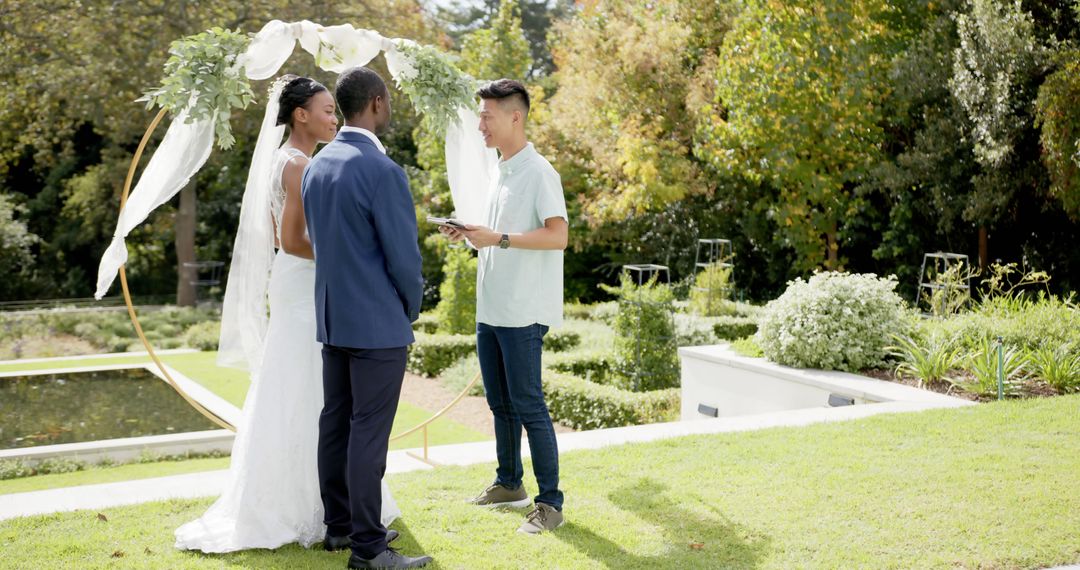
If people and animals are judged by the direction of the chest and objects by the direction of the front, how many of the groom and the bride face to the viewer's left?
0

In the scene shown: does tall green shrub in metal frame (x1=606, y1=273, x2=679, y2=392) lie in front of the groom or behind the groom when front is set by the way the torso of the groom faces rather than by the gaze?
in front

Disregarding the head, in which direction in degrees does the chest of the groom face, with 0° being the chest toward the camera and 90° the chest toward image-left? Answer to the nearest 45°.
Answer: approximately 225°

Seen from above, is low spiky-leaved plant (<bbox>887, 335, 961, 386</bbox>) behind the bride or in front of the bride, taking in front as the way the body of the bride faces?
in front

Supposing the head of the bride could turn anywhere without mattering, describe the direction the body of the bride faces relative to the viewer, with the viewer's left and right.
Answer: facing to the right of the viewer

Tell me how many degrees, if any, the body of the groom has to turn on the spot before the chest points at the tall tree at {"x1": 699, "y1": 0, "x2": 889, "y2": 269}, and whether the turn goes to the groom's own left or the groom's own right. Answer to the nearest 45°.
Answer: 0° — they already face it

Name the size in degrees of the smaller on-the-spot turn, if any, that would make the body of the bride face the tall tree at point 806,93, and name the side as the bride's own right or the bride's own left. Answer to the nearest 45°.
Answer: approximately 45° to the bride's own left

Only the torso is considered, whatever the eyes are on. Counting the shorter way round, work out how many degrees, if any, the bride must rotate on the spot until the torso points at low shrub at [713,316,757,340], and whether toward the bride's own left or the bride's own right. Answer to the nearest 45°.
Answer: approximately 45° to the bride's own left

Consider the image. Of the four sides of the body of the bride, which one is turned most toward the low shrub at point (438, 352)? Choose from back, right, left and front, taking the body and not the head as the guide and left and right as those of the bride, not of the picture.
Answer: left

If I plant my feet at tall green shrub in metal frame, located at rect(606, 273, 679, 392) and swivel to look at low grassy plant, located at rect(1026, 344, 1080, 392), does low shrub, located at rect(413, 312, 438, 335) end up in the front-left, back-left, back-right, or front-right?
back-left

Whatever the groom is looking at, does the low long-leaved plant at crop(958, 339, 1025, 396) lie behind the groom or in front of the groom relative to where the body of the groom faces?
in front

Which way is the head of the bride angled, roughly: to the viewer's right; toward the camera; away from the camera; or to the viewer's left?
to the viewer's right

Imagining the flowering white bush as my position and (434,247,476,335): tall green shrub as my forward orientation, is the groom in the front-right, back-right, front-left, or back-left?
back-left
